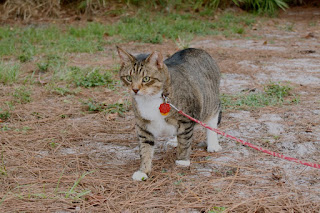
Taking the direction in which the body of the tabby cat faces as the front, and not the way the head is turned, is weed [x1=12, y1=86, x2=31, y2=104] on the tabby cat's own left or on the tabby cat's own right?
on the tabby cat's own right

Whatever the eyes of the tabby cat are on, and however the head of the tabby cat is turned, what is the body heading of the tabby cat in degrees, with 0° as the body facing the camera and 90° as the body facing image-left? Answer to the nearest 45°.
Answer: approximately 45°

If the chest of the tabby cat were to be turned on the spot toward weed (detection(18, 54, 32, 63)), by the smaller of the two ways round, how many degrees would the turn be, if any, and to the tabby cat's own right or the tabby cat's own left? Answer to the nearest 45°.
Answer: approximately 90° to the tabby cat's own right

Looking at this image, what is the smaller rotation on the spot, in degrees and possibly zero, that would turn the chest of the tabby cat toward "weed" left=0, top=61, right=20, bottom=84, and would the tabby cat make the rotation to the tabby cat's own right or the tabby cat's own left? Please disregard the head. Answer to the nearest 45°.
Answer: approximately 90° to the tabby cat's own right

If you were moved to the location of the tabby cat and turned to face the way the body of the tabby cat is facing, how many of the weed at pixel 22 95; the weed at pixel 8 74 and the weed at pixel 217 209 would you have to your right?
2

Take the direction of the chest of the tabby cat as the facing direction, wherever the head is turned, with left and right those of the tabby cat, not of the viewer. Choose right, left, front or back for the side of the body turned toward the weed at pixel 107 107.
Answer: right

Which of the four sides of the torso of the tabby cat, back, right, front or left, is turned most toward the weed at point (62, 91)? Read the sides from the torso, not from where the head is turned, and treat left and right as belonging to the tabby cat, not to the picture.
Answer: right

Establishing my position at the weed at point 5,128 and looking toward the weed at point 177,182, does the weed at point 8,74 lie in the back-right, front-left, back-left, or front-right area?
back-left

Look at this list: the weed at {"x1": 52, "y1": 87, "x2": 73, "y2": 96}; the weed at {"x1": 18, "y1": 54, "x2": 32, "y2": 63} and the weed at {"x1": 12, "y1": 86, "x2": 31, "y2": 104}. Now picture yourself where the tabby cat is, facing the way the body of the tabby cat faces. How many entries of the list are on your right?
3
